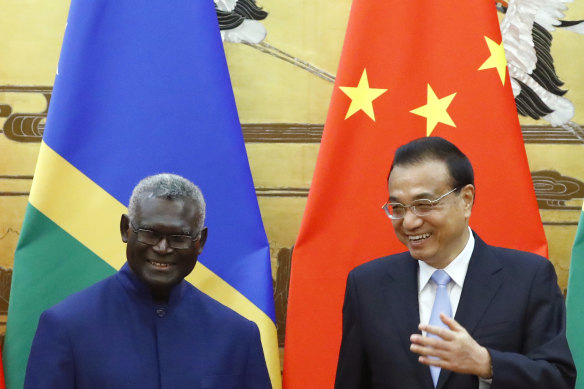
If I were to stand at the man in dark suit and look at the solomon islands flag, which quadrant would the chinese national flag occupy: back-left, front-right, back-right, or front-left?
front-right

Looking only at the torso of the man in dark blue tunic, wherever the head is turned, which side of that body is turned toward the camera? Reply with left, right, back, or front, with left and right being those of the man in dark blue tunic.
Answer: front

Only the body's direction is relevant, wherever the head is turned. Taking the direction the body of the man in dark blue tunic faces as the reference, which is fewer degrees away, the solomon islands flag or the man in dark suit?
the man in dark suit

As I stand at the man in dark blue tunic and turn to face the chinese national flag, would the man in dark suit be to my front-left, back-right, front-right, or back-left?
front-right

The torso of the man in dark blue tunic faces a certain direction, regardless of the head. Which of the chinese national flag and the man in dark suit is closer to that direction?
the man in dark suit

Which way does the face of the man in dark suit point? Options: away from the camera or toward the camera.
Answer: toward the camera

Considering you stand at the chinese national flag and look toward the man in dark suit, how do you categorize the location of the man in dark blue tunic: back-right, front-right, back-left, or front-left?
front-right

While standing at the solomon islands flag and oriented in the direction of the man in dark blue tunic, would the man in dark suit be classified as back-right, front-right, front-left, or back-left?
front-left

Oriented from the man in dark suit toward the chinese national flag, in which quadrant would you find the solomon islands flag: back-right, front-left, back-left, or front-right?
front-left

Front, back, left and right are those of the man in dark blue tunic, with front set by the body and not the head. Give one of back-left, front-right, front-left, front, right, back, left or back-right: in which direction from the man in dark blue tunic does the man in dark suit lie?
left

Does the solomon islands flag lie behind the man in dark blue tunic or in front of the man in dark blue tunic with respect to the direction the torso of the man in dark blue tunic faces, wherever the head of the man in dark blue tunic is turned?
behind

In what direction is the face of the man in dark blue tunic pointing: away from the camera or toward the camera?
toward the camera

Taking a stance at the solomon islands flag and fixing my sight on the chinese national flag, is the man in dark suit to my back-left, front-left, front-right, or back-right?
front-right

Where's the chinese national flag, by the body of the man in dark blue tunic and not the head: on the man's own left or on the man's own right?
on the man's own left
